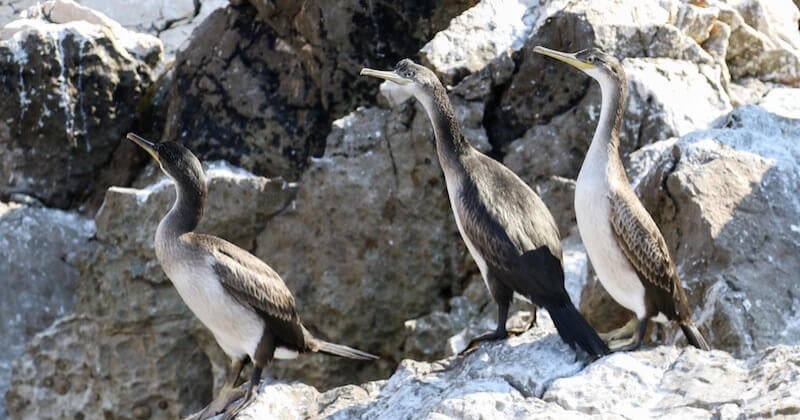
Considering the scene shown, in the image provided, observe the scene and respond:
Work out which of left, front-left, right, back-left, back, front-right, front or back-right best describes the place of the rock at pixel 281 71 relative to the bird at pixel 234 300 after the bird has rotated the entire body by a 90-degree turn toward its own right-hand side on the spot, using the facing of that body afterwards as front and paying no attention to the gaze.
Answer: front

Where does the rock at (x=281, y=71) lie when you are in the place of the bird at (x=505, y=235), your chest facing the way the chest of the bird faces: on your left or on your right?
on your right

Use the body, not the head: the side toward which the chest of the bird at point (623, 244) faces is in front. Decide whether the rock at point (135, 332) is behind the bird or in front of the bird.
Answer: in front

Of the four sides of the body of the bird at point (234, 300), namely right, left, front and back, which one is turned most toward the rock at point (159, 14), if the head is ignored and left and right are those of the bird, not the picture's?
right

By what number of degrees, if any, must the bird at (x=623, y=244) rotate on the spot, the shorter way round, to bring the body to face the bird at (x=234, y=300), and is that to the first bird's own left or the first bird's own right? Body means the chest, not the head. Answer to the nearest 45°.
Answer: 0° — it already faces it

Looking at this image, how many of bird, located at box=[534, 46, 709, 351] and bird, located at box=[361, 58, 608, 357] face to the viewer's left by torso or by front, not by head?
2

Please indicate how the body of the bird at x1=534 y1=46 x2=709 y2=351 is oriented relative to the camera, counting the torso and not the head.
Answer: to the viewer's left

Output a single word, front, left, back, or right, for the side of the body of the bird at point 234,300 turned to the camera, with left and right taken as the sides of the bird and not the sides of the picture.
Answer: left

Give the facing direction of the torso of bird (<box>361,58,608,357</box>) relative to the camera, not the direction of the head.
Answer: to the viewer's left

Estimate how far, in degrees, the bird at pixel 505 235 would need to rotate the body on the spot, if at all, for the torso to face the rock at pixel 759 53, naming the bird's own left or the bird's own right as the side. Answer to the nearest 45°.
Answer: approximately 135° to the bird's own right

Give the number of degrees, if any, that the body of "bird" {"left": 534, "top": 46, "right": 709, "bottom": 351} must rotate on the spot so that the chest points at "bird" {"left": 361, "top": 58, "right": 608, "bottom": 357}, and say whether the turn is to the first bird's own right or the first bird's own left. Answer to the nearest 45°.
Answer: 0° — it already faces it

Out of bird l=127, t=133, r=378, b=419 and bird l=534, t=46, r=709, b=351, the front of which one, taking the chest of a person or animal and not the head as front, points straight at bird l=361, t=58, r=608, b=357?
bird l=534, t=46, r=709, b=351

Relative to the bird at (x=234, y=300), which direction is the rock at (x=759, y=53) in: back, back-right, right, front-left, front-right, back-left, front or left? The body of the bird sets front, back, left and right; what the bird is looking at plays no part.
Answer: back-right
